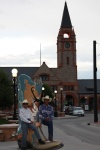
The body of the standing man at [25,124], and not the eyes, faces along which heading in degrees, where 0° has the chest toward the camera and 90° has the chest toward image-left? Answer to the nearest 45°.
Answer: approximately 315°
